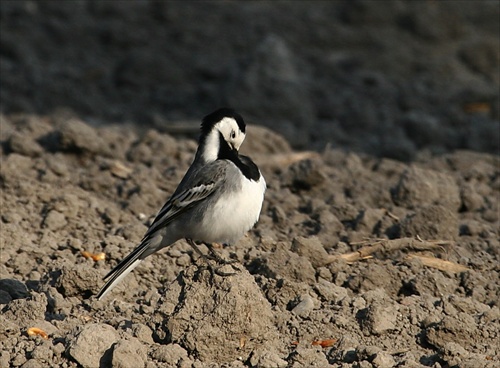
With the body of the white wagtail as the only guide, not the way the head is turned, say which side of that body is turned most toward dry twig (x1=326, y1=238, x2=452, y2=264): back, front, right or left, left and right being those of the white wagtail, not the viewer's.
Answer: front

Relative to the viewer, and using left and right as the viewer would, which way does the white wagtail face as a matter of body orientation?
facing to the right of the viewer

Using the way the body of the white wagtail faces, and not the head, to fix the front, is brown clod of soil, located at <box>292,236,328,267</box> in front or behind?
in front

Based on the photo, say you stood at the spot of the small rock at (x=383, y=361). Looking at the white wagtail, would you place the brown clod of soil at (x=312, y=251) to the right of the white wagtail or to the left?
right

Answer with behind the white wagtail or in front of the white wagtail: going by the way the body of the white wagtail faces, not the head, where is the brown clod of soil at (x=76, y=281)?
behind

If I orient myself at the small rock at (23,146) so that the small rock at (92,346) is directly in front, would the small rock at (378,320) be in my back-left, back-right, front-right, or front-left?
front-left

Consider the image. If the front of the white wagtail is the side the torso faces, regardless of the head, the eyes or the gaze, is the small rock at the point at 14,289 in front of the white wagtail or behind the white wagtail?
behind

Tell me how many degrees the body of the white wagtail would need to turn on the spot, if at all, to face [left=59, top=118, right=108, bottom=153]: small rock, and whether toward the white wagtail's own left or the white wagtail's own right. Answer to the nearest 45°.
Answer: approximately 135° to the white wagtail's own left

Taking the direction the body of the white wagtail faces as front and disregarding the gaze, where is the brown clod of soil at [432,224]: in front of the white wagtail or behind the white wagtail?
in front

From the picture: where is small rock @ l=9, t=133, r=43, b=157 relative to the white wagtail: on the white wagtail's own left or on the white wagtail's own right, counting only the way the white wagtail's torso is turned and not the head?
on the white wagtail's own left

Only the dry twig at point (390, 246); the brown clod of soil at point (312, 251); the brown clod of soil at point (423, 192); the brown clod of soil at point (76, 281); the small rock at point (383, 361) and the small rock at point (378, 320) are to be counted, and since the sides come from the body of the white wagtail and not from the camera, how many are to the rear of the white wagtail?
1
